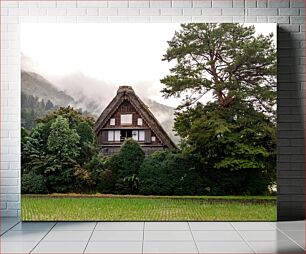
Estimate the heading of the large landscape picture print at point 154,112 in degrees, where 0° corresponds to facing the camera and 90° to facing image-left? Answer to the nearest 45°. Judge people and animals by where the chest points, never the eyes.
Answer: approximately 0°
